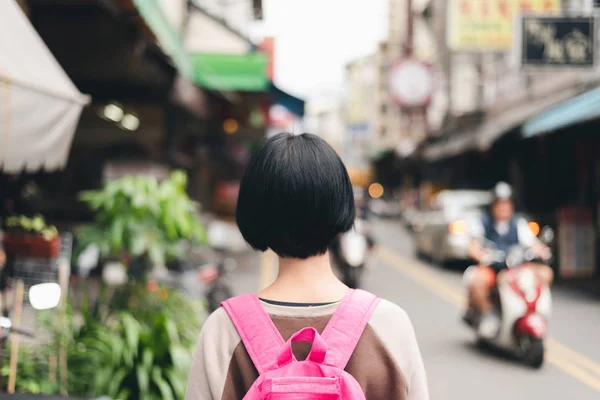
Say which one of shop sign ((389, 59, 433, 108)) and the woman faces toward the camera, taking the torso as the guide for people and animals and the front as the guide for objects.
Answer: the shop sign

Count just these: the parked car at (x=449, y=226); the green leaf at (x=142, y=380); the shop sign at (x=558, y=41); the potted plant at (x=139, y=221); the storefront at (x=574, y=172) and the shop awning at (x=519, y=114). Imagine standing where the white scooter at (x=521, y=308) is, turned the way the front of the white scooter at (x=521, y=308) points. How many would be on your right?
2

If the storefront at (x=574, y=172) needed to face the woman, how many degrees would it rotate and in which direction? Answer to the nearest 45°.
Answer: approximately 45° to its left

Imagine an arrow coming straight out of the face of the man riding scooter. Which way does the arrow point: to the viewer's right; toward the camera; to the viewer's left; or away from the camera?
toward the camera

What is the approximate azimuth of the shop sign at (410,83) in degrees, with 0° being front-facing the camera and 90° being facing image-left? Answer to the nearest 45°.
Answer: approximately 0°

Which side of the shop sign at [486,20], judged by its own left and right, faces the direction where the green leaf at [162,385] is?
front

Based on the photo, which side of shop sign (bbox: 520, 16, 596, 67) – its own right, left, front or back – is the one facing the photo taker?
front

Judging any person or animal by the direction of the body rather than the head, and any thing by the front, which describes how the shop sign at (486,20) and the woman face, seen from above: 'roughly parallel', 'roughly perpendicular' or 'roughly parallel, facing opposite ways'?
roughly parallel, facing opposite ways

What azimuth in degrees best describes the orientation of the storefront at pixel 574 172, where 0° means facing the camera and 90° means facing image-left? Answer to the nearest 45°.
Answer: approximately 45°

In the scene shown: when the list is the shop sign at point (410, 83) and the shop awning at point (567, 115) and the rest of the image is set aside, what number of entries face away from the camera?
0

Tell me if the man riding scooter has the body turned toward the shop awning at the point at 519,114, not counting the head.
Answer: no

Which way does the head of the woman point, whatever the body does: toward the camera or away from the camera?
away from the camera
